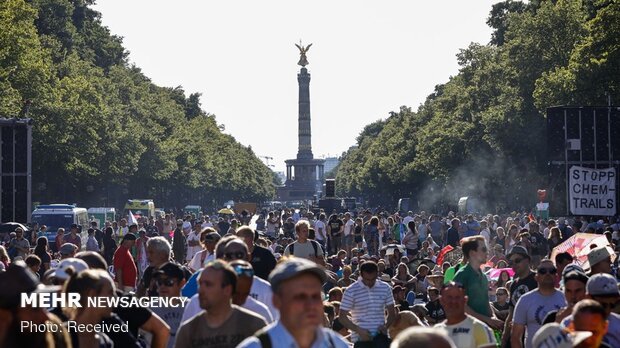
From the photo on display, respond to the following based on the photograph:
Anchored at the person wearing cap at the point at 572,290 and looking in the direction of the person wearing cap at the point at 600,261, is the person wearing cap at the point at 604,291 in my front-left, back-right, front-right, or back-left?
back-right

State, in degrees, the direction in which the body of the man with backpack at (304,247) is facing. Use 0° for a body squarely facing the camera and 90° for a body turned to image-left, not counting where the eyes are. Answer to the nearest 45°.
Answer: approximately 0°

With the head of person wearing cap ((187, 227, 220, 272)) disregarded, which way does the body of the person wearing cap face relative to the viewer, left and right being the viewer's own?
facing the viewer and to the right of the viewer

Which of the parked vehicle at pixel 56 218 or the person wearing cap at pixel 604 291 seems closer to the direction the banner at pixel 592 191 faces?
the person wearing cap

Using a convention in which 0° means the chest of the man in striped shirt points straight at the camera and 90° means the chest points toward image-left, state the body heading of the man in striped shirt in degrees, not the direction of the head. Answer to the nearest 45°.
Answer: approximately 0°

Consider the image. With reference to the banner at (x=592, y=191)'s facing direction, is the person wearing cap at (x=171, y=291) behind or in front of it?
in front

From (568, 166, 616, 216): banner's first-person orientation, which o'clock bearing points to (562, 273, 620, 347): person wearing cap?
The person wearing cap is roughly at 12 o'clock from the banner.

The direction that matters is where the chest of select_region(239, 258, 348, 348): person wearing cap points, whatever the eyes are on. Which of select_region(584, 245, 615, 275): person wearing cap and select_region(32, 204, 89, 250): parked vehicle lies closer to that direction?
the person wearing cap
